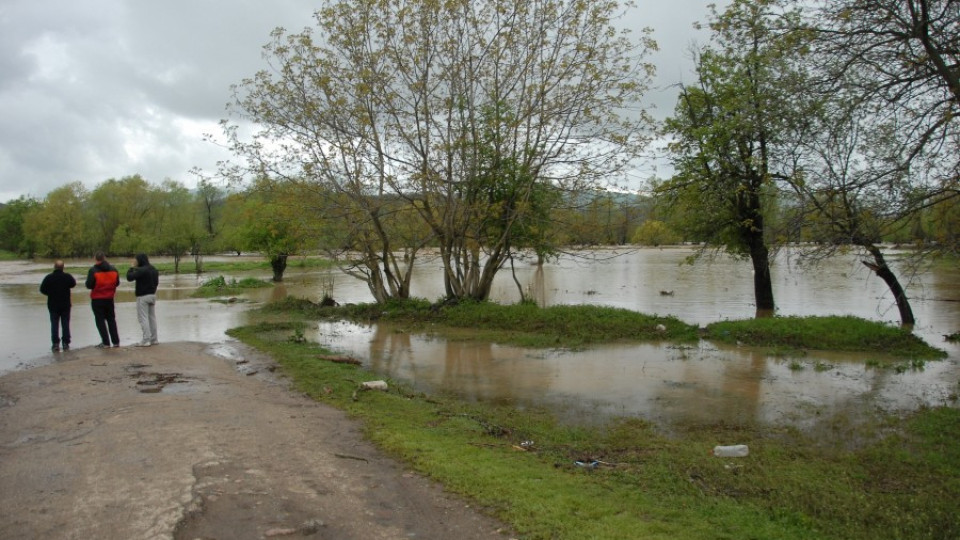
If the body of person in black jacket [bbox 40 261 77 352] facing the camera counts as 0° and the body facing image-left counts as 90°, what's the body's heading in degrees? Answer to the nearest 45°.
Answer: approximately 180°

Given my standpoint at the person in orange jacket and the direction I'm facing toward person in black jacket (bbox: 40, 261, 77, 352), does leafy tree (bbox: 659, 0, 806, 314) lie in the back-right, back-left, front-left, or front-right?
back-right

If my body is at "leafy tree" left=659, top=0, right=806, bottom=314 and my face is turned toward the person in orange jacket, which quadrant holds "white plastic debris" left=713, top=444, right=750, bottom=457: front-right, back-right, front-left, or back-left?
front-left

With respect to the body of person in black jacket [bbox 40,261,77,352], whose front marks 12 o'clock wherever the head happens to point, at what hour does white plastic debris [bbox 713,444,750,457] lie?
The white plastic debris is roughly at 5 o'clock from the person in black jacket.

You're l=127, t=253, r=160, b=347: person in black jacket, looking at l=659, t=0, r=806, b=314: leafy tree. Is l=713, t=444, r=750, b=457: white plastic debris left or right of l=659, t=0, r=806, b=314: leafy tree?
right

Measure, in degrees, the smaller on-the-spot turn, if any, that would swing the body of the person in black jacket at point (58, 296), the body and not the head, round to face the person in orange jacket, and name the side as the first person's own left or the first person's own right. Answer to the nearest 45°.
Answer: approximately 135° to the first person's own right

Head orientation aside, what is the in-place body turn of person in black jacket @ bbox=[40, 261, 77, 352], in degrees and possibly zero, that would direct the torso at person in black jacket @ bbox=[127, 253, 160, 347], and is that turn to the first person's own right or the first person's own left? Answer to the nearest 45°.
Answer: approximately 135° to the first person's own right

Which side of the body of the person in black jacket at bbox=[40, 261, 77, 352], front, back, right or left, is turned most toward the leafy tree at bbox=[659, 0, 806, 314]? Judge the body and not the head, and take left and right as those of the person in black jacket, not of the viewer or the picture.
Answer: right
